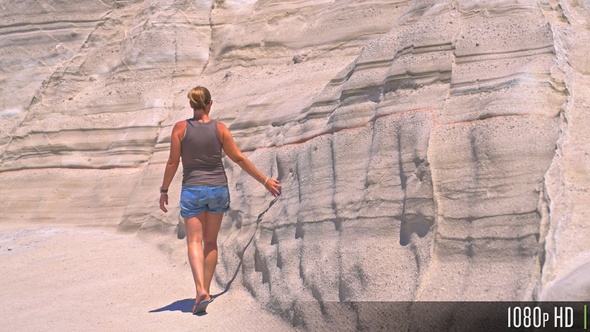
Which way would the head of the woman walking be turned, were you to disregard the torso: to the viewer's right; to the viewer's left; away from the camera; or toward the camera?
away from the camera

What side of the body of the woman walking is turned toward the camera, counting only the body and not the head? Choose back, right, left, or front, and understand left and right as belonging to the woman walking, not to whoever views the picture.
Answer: back
